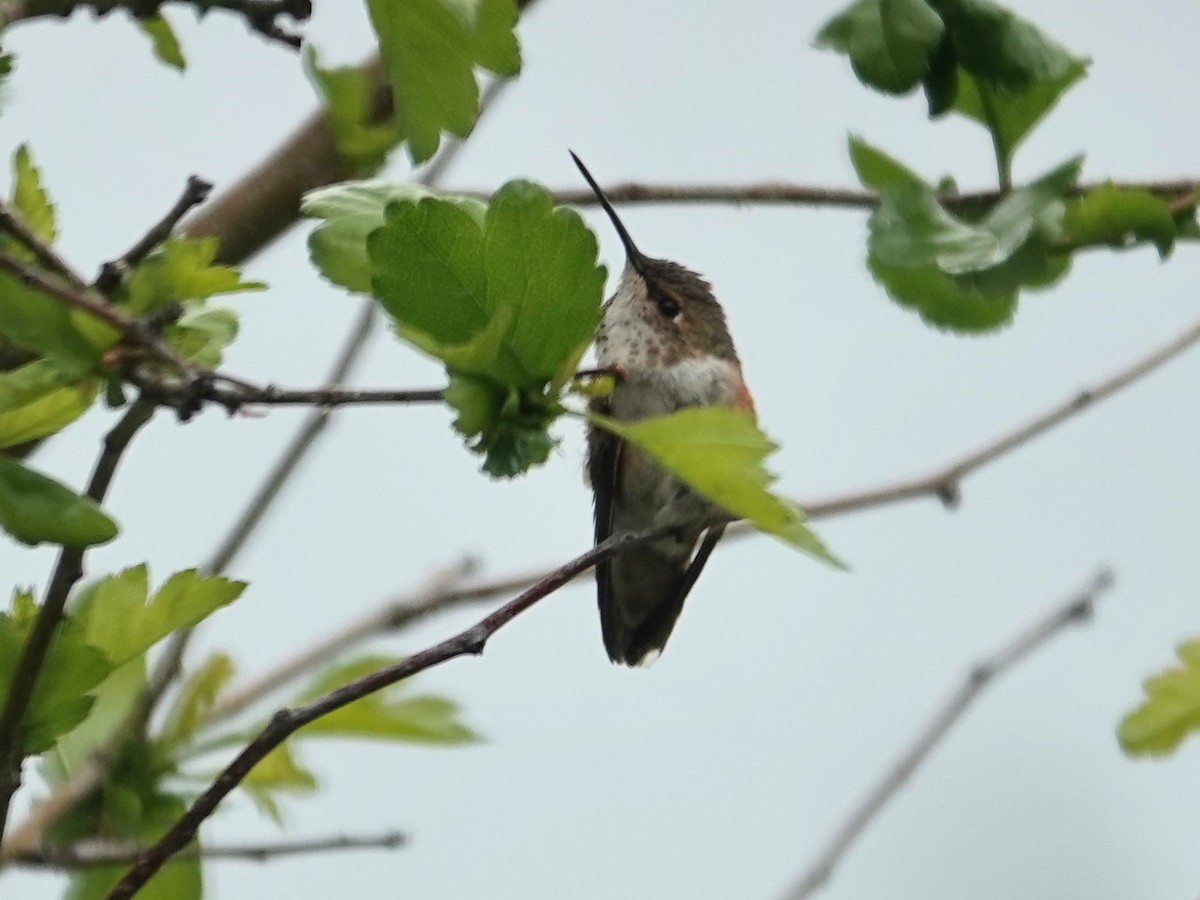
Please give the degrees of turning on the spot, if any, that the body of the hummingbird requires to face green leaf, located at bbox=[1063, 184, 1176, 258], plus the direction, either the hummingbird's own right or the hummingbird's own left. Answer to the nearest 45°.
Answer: approximately 45° to the hummingbird's own left

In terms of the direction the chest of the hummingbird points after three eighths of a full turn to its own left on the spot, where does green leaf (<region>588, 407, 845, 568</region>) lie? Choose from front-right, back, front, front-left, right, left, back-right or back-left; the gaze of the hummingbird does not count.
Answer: right

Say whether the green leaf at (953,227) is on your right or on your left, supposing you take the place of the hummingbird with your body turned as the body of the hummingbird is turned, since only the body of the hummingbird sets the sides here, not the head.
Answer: on your left

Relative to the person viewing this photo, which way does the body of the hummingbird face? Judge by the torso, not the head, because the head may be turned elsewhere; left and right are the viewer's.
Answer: facing the viewer and to the left of the viewer

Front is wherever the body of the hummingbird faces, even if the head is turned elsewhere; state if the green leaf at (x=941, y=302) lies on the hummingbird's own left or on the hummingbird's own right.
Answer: on the hummingbird's own left

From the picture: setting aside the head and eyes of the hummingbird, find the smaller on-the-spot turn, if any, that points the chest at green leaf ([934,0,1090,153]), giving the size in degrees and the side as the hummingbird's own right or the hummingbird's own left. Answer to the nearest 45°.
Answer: approximately 45° to the hummingbird's own left
